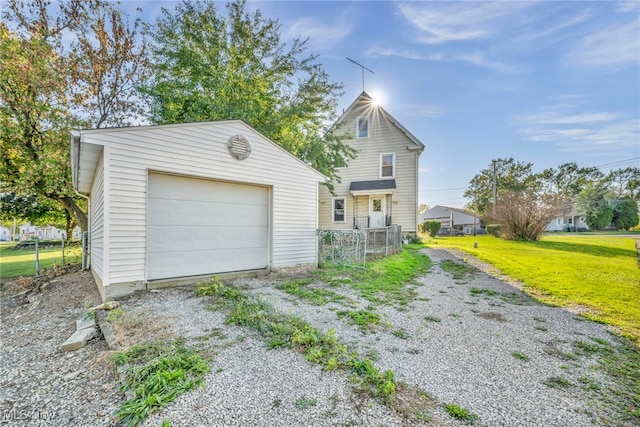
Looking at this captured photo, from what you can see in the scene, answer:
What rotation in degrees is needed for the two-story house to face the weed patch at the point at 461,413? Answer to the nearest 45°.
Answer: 0° — it already faces it

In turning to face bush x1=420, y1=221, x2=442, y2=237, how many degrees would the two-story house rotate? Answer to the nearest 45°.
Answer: approximately 135° to its left

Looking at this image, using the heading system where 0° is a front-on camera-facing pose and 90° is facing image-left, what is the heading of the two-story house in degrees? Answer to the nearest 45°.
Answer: approximately 0°

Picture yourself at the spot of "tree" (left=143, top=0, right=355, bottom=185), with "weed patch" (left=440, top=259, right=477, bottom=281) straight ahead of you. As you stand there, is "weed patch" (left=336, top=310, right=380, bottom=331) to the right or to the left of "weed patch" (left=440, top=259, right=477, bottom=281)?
right

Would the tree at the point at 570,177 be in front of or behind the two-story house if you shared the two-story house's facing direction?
behind

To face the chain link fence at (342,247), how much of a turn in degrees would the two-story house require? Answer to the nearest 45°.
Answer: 0° — it already faces it

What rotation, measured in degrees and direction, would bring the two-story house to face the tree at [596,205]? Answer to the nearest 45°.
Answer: approximately 135° to its left

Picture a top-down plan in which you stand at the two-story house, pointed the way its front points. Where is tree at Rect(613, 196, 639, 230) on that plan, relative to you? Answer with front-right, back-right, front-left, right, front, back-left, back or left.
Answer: back-left
